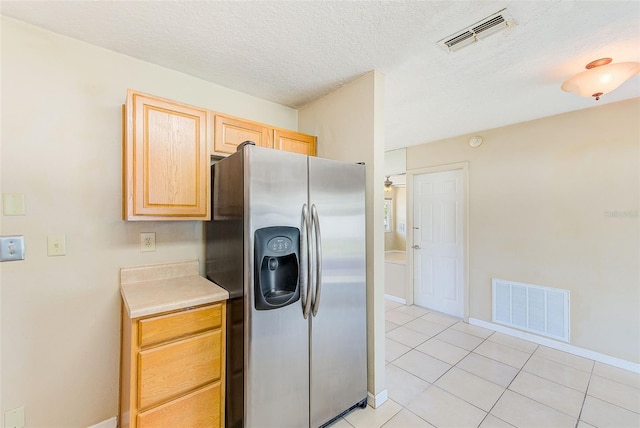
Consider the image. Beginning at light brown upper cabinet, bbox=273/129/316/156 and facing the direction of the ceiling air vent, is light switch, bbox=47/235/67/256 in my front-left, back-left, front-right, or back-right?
back-right

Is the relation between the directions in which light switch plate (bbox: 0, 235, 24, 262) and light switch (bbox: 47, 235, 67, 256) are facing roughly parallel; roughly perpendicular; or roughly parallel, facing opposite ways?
roughly parallel

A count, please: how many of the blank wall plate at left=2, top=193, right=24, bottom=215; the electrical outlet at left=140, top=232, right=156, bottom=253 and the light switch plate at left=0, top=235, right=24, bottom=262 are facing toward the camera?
3

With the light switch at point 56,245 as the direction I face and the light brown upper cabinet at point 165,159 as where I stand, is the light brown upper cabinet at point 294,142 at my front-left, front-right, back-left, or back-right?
back-right

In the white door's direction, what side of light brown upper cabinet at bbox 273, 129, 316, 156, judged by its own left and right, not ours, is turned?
left

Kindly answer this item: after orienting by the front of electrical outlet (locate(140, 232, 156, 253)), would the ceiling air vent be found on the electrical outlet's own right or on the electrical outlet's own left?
on the electrical outlet's own left

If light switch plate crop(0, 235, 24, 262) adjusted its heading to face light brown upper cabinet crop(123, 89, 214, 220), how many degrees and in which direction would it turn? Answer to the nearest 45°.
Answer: approximately 45° to its left

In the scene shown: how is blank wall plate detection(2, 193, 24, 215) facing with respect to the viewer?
toward the camera

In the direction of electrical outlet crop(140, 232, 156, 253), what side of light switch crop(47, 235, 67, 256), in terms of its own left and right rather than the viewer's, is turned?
left

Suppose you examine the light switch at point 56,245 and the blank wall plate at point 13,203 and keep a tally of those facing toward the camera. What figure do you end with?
2

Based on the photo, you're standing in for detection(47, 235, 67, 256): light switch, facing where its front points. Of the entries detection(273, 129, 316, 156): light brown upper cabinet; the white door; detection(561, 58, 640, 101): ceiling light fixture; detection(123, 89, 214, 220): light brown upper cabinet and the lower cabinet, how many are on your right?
0

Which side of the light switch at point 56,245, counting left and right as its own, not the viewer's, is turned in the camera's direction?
front

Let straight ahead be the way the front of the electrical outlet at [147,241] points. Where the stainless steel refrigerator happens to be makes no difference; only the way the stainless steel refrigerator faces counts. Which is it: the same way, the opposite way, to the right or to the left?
the same way

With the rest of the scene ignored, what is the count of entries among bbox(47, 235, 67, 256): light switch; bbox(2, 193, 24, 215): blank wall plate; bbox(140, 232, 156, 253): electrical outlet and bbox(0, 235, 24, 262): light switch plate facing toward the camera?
4

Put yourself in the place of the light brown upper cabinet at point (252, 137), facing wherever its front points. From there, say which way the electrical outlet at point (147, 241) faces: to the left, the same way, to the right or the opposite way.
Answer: the same way
